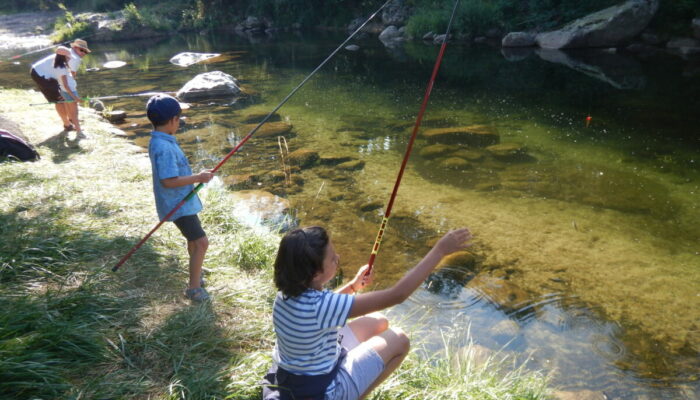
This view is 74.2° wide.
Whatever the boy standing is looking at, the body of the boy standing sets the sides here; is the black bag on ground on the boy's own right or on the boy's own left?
on the boy's own left

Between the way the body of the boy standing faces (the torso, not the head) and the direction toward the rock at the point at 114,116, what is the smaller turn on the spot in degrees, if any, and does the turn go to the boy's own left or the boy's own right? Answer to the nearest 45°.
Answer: approximately 90° to the boy's own left

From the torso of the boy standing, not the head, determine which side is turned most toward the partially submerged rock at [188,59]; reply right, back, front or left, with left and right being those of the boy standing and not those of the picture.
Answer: left

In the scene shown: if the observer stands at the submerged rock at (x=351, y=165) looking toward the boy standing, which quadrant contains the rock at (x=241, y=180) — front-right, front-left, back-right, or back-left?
front-right

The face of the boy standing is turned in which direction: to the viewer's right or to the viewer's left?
to the viewer's right

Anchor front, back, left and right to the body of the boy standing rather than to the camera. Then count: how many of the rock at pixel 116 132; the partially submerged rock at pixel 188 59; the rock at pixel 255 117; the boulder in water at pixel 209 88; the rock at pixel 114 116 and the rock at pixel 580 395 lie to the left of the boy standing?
5

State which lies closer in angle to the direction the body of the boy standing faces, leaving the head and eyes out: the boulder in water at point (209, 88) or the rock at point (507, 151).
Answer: the rock

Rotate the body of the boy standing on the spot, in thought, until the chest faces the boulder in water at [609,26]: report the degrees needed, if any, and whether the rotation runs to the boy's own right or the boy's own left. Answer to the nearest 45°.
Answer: approximately 45° to the boy's own left

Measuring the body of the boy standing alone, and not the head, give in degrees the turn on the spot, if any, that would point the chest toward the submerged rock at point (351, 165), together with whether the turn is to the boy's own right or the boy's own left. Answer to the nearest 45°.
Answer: approximately 45° to the boy's own left

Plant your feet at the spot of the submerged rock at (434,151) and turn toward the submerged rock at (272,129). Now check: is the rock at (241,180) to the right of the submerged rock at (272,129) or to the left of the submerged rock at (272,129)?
left

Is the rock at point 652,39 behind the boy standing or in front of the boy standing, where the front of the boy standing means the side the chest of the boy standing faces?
in front

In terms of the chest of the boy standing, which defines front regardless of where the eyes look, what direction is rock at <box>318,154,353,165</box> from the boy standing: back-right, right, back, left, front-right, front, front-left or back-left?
front-left

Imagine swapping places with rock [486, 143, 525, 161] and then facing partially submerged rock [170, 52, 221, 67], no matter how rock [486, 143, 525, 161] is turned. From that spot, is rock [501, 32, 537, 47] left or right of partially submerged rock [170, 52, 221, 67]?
right

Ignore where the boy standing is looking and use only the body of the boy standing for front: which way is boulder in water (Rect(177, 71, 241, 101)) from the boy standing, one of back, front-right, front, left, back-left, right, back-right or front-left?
left

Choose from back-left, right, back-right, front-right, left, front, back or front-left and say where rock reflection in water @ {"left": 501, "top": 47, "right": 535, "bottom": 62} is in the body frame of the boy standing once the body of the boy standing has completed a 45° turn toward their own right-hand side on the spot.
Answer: left

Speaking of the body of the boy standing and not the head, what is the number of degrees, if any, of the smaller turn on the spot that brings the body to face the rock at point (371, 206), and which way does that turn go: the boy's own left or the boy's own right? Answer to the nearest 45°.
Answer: approximately 45° to the boy's own left

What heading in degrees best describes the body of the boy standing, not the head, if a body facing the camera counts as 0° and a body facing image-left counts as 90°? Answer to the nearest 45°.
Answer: approximately 270°

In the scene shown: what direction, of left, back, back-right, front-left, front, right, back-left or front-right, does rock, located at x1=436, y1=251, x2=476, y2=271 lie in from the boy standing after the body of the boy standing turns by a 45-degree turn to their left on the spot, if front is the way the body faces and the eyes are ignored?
front-right

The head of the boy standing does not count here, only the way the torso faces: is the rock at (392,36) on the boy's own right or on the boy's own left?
on the boy's own left

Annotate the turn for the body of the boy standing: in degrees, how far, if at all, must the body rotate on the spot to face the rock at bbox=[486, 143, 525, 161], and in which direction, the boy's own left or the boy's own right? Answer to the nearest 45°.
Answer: approximately 45° to the boy's own left
